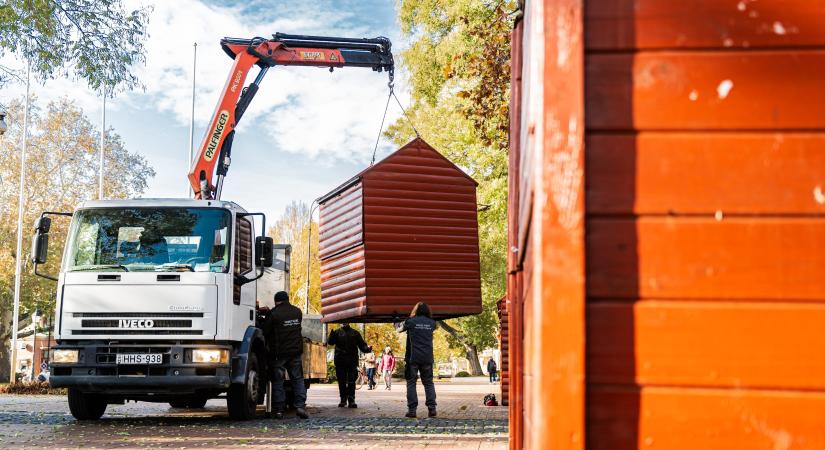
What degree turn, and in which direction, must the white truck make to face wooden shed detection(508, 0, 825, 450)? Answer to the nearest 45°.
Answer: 0° — it already faces it

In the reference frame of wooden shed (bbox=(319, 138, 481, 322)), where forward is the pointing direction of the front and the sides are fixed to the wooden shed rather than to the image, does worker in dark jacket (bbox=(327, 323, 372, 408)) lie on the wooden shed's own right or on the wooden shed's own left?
on the wooden shed's own right

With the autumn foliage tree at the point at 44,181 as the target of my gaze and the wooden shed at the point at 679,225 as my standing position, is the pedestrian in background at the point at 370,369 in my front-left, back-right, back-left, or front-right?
front-right

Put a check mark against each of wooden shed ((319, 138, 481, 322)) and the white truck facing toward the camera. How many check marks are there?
1

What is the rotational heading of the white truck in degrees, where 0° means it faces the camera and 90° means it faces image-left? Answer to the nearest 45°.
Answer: approximately 0°

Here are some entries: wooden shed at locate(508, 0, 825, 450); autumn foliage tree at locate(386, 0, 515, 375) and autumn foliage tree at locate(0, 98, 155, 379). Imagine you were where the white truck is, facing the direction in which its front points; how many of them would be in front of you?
1
